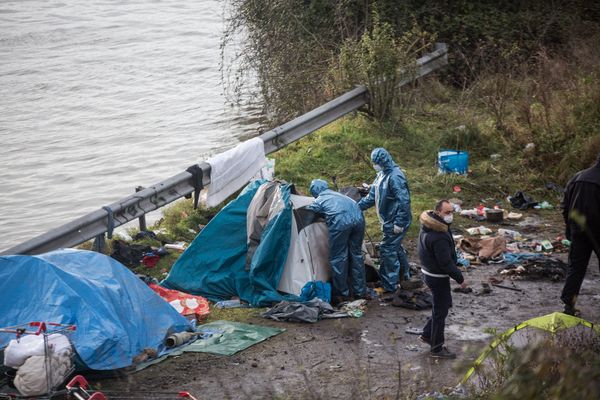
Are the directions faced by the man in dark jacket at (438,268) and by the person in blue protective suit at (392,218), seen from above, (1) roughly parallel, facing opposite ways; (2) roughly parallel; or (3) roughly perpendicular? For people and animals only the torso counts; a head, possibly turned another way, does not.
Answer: roughly parallel, facing opposite ways

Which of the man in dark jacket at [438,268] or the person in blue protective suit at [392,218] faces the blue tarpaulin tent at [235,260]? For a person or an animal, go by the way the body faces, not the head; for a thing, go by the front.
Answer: the person in blue protective suit

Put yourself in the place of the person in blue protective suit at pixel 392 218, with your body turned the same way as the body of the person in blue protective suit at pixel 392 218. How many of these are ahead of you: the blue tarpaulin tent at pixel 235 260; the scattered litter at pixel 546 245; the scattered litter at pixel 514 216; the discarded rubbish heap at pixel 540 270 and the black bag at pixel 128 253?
2

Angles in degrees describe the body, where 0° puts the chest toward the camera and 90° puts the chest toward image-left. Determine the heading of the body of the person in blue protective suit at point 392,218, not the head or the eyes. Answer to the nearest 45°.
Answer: approximately 90°

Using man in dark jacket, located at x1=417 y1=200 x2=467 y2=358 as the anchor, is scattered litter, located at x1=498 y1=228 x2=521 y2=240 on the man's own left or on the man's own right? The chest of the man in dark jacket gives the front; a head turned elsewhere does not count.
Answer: on the man's own left

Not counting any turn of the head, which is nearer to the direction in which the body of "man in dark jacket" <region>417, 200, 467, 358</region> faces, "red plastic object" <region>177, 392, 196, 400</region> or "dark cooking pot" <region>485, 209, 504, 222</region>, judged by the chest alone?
the dark cooking pot

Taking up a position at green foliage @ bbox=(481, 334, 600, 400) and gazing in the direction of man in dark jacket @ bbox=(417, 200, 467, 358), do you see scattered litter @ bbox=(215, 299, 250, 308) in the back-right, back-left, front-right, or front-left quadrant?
front-left

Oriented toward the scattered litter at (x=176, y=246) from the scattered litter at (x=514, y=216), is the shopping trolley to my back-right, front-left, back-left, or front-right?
front-left

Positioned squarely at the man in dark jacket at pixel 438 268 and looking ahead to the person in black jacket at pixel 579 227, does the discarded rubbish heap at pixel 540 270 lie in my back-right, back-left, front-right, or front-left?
front-left

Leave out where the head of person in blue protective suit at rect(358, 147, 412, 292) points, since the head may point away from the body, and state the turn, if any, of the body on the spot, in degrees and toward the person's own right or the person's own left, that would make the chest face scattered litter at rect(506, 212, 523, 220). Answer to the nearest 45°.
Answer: approximately 135° to the person's own right

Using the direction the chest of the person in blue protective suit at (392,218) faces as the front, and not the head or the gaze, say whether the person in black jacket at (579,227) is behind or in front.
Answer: behind

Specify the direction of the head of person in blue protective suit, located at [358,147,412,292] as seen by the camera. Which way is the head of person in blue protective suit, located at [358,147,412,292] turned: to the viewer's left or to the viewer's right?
to the viewer's left

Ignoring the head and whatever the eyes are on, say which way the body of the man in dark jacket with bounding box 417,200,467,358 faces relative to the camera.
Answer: to the viewer's right

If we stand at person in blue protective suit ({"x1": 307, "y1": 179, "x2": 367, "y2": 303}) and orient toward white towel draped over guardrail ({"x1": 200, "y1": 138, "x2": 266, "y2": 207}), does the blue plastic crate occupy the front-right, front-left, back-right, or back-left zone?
front-right

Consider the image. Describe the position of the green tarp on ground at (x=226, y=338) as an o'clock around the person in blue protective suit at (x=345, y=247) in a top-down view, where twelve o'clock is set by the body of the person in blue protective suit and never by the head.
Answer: The green tarp on ground is roughly at 9 o'clock from the person in blue protective suit.

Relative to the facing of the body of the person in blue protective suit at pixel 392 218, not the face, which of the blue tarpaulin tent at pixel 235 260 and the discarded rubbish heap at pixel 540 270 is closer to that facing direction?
the blue tarpaulin tent

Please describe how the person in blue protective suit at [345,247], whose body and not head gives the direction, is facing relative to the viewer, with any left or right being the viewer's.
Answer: facing away from the viewer and to the left of the viewer
